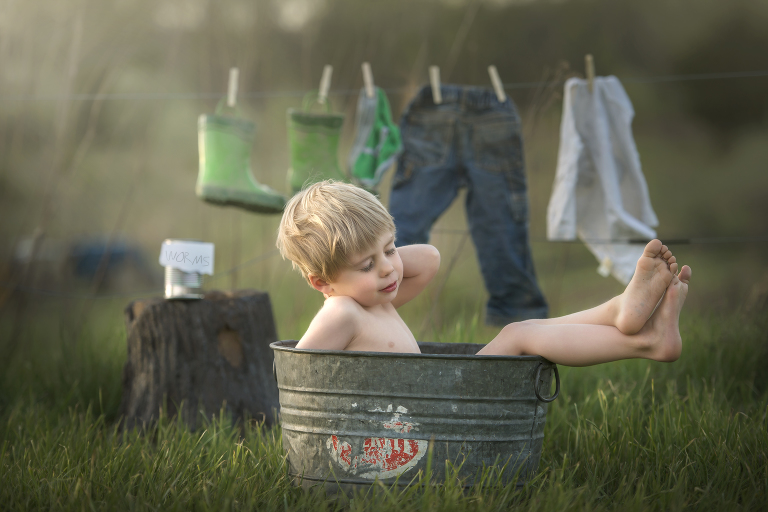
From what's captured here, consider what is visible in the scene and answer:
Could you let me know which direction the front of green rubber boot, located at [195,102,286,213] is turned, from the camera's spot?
facing to the right of the viewer

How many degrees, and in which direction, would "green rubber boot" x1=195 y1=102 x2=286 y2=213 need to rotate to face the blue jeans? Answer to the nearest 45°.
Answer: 0° — it already faces it

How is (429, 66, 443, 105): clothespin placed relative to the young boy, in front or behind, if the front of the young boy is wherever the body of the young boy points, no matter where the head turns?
behind

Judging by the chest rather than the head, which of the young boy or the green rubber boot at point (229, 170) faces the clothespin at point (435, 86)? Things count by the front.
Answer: the green rubber boot

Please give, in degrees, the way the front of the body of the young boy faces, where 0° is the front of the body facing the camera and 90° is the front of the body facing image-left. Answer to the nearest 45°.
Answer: approximately 315°

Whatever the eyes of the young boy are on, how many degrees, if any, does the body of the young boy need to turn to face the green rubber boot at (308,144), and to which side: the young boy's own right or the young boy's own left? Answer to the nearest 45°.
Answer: approximately 135° to the young boy's own left

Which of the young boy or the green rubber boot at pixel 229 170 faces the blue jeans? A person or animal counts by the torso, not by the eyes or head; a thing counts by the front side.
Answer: the green rubber boot

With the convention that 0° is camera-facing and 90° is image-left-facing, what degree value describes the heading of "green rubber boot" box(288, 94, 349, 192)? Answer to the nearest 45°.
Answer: approximately 270°
